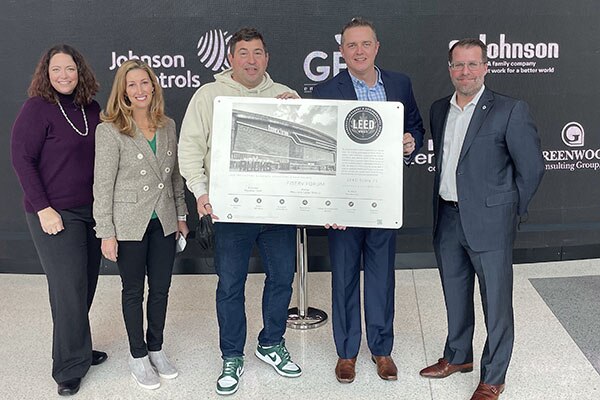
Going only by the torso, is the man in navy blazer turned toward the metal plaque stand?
no

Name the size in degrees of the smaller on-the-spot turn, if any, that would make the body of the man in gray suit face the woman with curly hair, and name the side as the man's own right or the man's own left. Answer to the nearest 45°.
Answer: approximately 45° to the man's own right

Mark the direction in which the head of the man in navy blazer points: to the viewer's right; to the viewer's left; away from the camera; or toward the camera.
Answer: toward the camera

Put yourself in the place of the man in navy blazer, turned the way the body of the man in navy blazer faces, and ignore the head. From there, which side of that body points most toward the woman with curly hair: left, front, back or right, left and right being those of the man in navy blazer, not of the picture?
right

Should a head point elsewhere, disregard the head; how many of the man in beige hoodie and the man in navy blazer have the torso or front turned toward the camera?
2

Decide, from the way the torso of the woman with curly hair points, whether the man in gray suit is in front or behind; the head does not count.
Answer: in front

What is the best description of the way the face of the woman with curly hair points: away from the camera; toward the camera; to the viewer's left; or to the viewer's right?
toward the camera

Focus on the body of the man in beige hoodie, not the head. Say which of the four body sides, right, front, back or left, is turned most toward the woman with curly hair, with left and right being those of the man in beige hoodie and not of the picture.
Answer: right

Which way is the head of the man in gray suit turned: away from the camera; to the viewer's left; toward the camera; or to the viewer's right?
toward the camera

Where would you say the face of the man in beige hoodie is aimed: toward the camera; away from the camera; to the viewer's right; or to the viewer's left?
toward the camera

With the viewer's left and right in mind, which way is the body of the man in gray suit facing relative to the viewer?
facing the viewer and to the left of the viewer

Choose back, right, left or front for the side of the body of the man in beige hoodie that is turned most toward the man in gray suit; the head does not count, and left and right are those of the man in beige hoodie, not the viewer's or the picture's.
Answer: left

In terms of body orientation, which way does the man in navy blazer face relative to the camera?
toward the camera

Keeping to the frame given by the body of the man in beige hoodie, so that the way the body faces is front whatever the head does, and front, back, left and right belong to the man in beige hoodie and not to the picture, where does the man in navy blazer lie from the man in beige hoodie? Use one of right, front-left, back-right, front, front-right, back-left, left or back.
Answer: left
